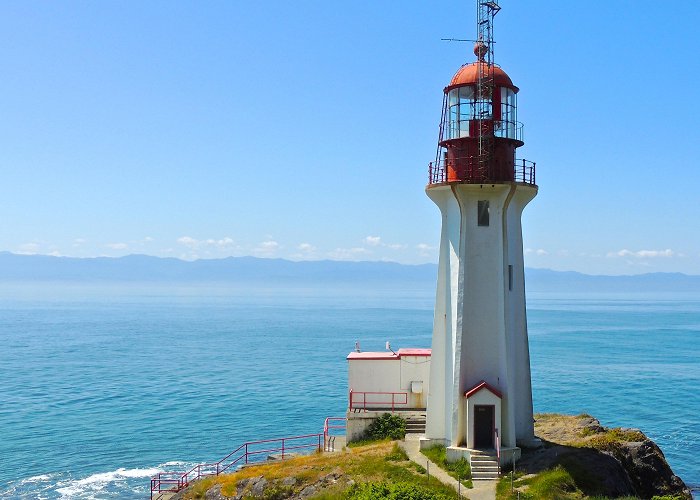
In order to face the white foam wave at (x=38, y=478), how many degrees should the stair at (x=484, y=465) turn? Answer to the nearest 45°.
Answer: approximately 90° to its right

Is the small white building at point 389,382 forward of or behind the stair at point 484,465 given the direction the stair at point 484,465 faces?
behind

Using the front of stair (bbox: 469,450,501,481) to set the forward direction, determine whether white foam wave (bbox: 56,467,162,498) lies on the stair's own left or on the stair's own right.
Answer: on the stair's own right

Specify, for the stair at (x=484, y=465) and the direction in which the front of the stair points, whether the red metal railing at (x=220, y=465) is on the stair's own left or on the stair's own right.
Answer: on the stair's own right

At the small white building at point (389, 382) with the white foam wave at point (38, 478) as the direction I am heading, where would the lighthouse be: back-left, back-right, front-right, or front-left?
back-left

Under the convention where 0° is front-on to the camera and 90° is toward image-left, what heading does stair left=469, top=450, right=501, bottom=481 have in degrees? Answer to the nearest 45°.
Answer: approximately 0°
